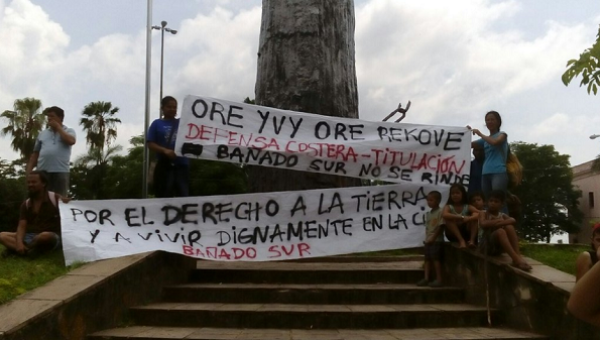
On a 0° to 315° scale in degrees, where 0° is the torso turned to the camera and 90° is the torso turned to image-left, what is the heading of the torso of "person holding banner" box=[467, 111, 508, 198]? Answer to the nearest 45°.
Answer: approximately 45°

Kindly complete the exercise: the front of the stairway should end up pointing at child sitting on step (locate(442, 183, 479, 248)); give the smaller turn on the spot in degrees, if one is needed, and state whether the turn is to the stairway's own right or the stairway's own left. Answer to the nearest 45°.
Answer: approximately 135° to the stairway's own left

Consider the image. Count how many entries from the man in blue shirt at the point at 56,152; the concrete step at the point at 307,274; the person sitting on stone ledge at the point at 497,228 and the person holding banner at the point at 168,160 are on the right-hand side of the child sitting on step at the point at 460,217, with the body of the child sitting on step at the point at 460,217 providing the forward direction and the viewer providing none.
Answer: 3

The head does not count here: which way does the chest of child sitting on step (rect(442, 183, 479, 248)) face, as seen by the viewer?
toward the camera

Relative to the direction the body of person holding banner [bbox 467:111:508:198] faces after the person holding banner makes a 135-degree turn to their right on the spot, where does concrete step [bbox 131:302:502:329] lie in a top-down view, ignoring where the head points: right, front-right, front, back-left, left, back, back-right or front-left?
back-left

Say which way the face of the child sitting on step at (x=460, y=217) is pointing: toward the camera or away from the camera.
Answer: toward the camera

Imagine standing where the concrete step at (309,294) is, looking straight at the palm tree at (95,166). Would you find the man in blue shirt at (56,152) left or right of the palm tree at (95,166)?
left

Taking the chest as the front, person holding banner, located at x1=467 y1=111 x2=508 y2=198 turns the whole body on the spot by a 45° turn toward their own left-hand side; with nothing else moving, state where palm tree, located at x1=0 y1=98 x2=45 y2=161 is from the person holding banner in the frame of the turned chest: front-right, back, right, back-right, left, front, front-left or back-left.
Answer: back-right

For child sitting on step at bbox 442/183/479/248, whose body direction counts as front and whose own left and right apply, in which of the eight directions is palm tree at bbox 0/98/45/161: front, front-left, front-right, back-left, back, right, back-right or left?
back-right

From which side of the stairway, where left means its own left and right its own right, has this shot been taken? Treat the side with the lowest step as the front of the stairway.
front
